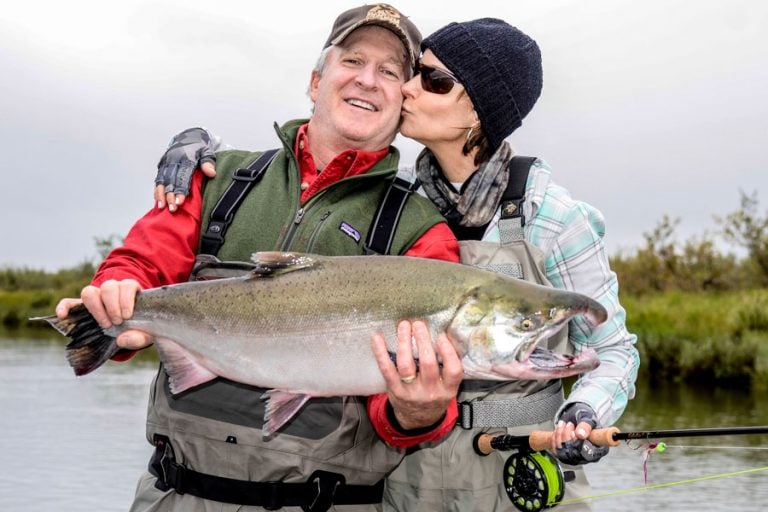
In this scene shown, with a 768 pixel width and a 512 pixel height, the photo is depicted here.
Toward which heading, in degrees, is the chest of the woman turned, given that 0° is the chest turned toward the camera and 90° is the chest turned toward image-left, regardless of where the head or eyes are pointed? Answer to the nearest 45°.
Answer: approximately 45°

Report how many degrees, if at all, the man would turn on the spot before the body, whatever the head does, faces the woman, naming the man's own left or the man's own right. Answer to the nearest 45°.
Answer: approximately 90° to the man's own left

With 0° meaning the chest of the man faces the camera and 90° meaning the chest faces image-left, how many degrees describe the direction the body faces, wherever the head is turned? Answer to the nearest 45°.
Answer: approximately 0°

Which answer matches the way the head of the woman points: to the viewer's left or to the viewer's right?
to the viewer's left
